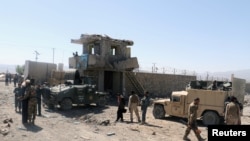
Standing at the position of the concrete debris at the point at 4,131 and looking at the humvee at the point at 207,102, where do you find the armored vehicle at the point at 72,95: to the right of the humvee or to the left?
left

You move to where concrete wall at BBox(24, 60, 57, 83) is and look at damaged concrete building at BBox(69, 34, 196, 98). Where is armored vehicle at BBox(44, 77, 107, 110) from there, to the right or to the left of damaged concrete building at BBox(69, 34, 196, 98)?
right

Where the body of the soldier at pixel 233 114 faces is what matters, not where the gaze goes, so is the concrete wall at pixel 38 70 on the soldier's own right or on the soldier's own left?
on the soldier's own left

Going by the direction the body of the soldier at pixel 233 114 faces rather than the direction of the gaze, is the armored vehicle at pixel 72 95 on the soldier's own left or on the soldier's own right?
on the soldier's own left

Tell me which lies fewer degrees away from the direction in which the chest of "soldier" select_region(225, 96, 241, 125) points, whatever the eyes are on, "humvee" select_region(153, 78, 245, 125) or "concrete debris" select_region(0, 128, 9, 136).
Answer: the humvee

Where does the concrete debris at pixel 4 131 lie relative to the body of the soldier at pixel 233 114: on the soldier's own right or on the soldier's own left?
on the soldier's own left
